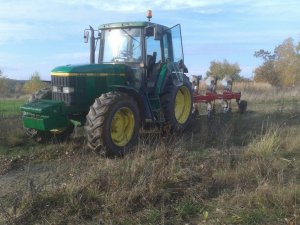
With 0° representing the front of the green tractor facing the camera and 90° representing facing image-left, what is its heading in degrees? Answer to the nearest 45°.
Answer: approximately 45°
